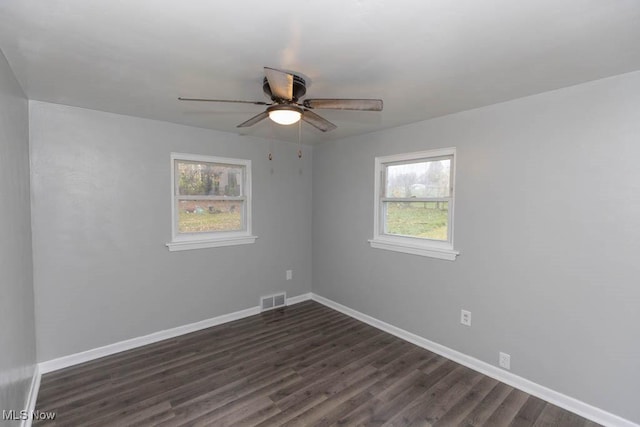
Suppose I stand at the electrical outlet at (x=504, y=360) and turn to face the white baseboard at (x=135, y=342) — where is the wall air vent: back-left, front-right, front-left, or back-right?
front-right

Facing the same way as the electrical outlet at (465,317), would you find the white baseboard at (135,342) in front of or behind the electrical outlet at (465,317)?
in front

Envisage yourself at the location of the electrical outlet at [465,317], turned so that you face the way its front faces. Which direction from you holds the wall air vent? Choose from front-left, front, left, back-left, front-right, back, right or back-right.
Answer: front-right

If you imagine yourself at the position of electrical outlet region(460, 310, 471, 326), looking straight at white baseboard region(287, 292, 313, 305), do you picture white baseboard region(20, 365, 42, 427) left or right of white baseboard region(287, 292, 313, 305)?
left

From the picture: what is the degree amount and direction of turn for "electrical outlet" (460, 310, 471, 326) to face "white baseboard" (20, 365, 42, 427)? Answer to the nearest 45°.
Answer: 0° — it already faces it

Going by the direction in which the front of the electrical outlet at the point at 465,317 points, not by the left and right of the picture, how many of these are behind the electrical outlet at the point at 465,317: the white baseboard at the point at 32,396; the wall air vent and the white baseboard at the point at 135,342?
0

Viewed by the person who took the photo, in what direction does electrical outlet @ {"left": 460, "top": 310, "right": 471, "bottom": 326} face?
facing the viewer and to the left of the viewer

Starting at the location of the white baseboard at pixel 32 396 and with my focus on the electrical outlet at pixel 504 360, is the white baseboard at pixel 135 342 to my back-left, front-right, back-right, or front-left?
front-left

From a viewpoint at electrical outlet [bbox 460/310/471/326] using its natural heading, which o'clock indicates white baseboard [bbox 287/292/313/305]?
The white baseboard is roughly at 2 o'clock from the electrical outlet.
